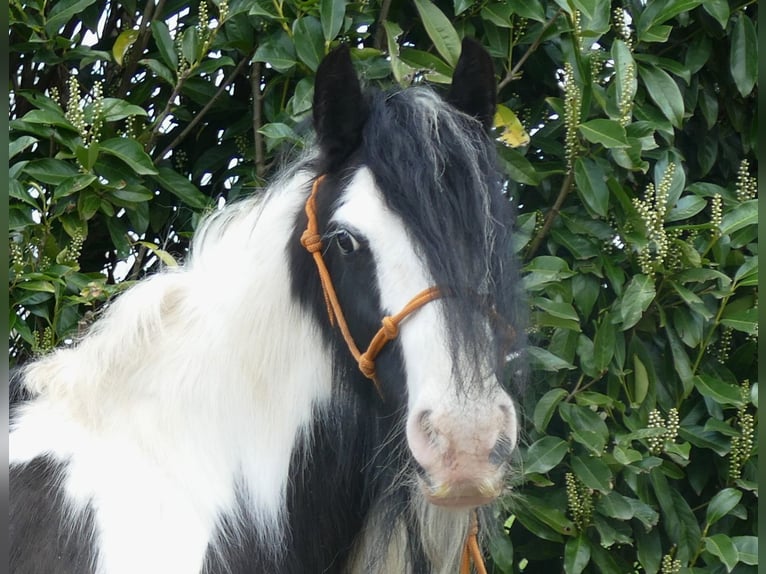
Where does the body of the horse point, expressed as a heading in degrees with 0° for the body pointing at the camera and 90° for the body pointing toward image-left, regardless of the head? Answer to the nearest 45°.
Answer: approximately 315°
